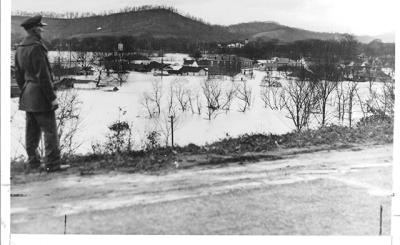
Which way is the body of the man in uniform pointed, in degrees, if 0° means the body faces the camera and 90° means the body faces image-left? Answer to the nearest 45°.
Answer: approximately 225°

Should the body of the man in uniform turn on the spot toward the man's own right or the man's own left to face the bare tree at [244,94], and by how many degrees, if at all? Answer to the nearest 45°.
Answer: approximately 45° to the man's own right
